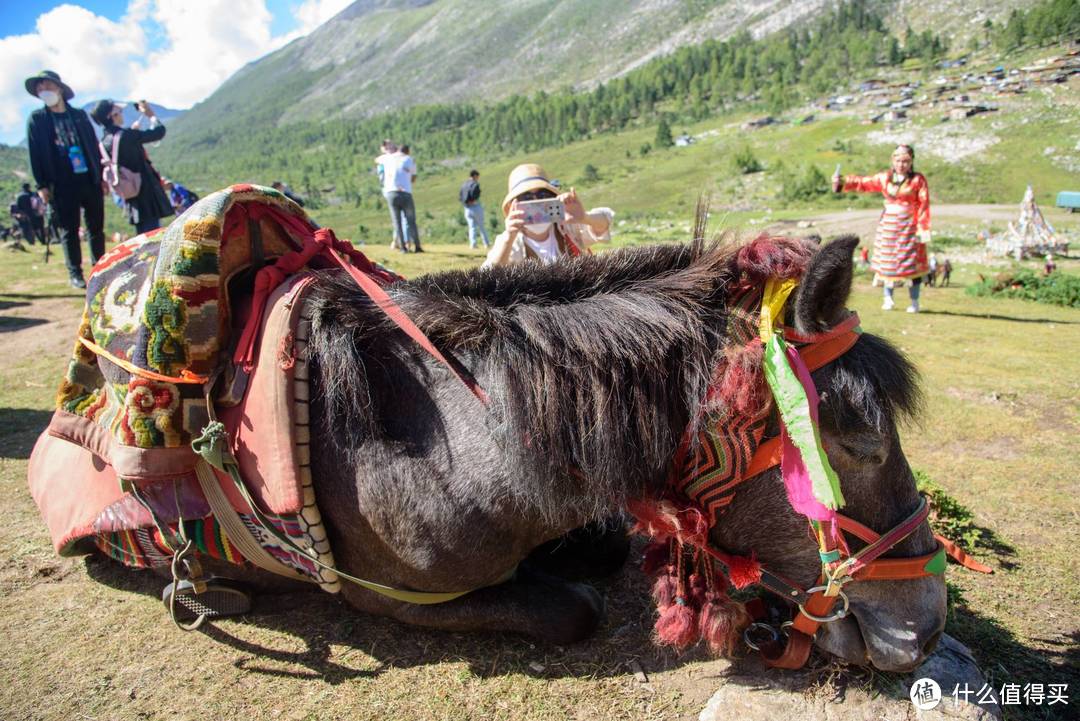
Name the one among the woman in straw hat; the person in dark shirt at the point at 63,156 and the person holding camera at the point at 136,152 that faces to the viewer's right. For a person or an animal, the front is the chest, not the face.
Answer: the person holding camera

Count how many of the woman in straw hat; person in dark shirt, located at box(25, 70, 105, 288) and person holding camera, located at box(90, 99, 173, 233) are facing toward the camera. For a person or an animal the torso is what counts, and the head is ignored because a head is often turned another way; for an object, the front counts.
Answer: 2

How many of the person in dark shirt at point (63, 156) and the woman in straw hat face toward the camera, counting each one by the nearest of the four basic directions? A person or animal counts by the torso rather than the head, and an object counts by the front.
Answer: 2

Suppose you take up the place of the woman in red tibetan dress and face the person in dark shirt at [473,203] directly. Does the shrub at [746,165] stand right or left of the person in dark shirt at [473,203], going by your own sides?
right

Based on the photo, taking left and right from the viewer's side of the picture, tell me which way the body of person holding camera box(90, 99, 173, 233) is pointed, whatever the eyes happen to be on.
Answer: facing to the right of the viewer

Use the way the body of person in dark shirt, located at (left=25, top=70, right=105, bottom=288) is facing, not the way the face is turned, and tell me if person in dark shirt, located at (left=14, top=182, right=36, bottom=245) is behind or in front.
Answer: behind

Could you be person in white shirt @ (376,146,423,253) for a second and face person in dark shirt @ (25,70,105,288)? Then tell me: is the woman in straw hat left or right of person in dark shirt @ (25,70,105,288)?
left

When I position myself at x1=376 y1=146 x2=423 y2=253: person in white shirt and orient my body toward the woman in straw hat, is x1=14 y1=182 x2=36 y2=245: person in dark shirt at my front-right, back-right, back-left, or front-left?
back-right
